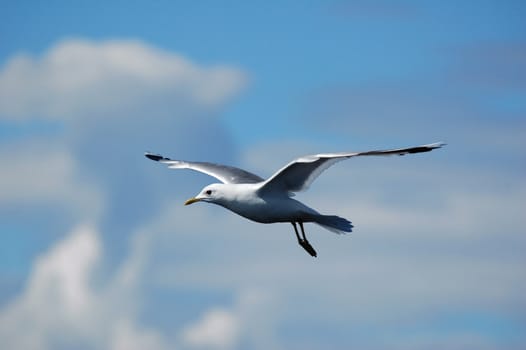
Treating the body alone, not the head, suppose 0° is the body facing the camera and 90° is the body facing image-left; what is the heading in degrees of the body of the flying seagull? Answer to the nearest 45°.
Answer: approximately 45°
